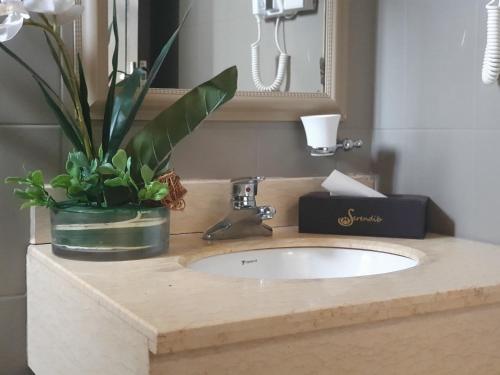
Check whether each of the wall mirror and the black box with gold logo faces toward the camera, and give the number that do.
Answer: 2

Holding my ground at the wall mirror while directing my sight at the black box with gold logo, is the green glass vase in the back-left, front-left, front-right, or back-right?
back-right

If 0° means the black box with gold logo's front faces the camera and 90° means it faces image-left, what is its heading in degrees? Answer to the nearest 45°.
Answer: approximately 0°

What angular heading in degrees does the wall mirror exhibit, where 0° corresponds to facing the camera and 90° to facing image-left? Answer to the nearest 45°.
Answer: approximately 0°
